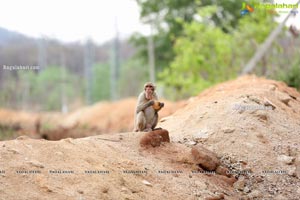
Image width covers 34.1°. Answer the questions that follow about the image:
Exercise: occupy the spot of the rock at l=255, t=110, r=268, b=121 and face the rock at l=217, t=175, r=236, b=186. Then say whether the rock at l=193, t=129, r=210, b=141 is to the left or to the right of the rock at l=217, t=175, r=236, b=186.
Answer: right

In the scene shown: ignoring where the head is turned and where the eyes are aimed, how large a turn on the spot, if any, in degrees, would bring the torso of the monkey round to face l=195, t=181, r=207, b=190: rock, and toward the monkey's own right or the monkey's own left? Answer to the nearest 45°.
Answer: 0° — it already faces it

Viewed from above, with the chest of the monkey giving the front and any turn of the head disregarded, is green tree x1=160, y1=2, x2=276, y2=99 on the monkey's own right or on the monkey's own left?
on the monkey's own left

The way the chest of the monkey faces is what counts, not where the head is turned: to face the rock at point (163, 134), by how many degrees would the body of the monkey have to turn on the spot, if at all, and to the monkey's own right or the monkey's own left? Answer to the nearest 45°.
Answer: approximately 45° to the monkey's own right

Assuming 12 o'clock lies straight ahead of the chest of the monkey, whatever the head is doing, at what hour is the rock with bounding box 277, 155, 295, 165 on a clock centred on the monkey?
The rock is roughly at 11 o'clock from the monkey.

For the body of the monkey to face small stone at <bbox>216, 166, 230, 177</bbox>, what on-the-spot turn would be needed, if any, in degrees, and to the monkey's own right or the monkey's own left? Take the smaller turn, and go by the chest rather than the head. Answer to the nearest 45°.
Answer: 0° — it already faces it

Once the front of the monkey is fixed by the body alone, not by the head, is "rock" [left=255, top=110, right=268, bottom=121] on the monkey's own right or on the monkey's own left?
on the monkey's own left

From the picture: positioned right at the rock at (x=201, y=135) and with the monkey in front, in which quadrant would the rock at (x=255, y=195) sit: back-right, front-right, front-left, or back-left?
back-left

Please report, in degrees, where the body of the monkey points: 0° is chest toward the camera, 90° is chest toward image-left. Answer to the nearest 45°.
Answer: approximately 315°

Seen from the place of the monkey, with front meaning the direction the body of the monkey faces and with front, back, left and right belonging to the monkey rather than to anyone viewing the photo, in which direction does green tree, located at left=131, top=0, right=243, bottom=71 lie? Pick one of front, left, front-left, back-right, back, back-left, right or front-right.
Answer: back-left

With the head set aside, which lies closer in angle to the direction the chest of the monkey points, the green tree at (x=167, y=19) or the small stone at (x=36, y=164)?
the small stone

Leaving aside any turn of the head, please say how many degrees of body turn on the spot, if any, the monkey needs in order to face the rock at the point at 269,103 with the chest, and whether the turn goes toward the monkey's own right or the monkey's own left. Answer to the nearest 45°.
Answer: approximately 90° to the monkey's own left
